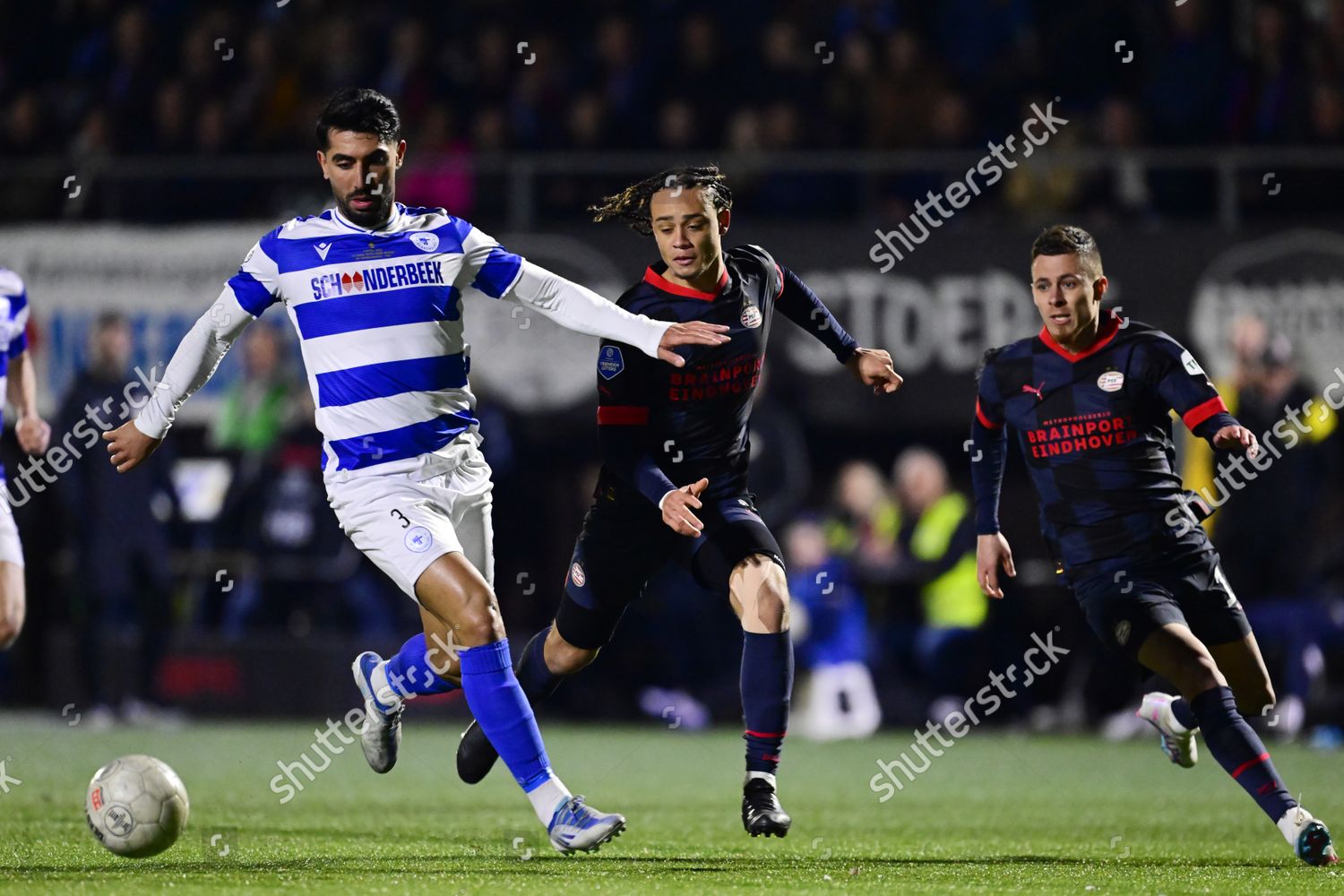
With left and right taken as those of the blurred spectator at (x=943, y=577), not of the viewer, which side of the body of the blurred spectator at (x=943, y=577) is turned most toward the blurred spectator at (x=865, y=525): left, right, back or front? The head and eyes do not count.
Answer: right

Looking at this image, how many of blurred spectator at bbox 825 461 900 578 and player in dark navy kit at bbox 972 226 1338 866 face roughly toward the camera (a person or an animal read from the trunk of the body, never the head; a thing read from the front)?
2

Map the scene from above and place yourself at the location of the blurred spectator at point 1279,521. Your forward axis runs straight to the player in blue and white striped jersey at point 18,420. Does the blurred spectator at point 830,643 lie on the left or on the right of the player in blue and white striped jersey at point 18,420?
right

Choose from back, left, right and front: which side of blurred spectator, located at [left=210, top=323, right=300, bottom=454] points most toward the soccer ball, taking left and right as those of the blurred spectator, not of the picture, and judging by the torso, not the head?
front

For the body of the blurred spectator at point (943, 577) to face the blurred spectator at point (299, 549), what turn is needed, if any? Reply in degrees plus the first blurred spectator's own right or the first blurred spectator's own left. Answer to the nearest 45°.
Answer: approximately 45° to the first blurred spectator's own right

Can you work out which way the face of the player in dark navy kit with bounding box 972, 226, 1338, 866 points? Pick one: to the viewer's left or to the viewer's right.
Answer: to the viewer's left

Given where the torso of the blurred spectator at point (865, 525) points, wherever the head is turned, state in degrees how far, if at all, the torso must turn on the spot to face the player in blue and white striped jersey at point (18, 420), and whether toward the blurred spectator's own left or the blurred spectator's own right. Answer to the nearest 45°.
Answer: approximately 45° to the blurred spectator's own right

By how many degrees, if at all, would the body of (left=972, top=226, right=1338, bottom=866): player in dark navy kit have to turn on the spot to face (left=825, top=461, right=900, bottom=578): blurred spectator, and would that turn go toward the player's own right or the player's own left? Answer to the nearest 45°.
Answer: approximately 180°

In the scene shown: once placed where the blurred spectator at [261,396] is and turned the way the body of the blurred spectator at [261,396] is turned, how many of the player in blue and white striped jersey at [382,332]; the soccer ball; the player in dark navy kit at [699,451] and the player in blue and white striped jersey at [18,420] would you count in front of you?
4

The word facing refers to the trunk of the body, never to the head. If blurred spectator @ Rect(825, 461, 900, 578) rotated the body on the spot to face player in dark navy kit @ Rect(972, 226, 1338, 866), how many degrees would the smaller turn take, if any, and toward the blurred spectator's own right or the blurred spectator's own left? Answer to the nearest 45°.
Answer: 0° — they already face them

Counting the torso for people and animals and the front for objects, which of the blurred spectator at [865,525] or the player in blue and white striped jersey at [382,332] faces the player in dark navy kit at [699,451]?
the blurred spectator
